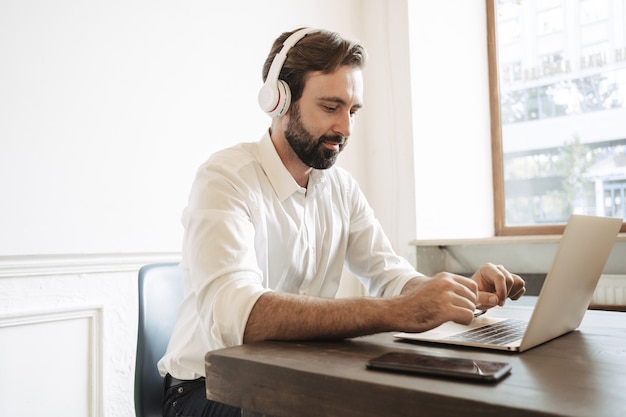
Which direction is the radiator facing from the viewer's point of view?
toward the camera

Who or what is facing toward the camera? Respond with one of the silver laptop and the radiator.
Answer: the radiator

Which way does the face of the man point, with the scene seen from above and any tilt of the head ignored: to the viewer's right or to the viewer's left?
to the viewer's right

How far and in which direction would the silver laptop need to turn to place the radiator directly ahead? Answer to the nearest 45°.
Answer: approximately 45° to its right

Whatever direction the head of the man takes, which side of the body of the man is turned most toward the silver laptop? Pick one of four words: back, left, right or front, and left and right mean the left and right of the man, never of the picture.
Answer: front

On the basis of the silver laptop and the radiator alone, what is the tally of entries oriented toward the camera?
1

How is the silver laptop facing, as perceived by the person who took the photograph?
facing away from the viewer and to the left of the viewer

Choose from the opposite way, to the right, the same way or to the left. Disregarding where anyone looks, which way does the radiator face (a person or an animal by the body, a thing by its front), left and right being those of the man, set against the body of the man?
to the right

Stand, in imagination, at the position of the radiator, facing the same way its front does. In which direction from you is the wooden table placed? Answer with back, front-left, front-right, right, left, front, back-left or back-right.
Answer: front

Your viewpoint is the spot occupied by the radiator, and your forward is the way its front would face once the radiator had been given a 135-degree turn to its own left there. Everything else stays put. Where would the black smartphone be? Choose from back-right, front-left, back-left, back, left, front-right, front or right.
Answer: back-right

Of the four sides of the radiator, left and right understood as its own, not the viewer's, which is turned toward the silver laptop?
front

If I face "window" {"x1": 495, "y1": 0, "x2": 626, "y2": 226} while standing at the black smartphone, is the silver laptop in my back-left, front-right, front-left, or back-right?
front-right

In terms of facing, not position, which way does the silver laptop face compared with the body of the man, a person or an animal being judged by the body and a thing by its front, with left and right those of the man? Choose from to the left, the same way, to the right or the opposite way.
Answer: the opposite way
